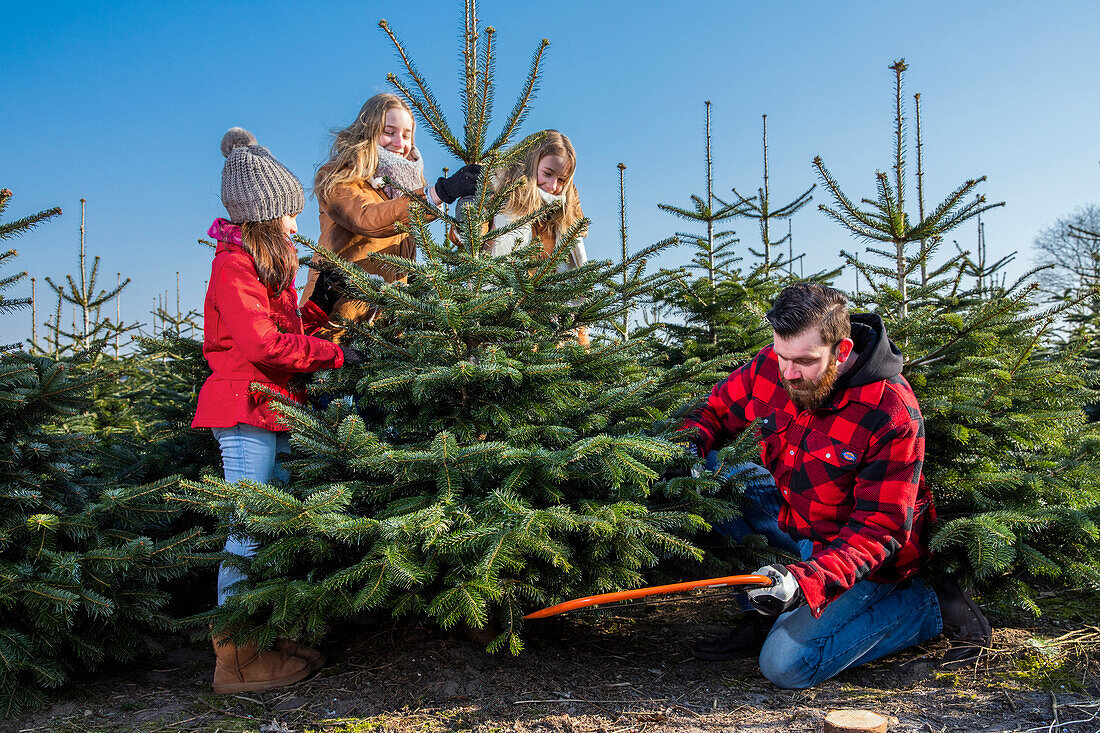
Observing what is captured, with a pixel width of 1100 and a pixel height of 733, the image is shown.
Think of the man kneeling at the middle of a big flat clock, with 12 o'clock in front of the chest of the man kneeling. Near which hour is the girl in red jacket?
The girl in red jacket is roughly at 1 o'clock from the man kneeling.

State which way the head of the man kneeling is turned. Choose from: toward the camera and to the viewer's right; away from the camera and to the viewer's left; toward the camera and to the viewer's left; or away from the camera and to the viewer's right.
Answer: toward the camera and to the viewer's left

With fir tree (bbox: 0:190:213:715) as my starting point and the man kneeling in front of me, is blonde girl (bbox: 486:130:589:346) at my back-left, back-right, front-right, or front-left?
front-left

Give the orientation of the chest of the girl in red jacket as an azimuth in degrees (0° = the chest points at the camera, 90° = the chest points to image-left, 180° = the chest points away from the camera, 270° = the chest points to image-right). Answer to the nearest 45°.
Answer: approximately 270°

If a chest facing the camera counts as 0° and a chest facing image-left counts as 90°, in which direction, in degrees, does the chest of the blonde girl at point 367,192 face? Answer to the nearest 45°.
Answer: approximately 315°

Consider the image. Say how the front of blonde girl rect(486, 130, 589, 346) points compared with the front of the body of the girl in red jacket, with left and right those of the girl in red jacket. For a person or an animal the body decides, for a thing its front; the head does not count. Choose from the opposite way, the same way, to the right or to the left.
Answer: to the right

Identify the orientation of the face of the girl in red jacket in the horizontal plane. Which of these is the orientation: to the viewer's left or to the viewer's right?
to the viewer's right

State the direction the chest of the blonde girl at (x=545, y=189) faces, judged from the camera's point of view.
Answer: toward the camera
